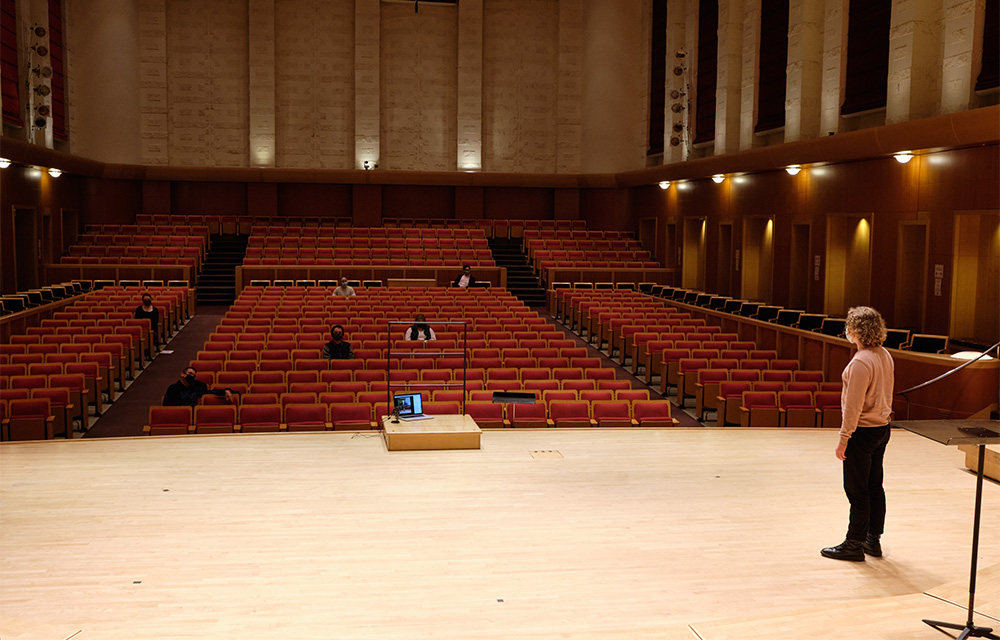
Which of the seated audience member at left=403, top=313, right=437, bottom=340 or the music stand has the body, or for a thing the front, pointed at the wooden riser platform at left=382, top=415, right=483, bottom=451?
the seated audience member

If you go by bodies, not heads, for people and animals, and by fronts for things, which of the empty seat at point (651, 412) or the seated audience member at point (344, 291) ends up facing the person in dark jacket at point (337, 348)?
the seated audience member

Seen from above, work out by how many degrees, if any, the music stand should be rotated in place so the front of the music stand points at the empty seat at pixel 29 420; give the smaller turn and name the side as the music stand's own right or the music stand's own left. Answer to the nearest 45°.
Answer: approximately 90° to the music stand's own right

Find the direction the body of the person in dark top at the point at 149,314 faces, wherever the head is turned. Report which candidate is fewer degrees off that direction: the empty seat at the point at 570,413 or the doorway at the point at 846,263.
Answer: the empty seat

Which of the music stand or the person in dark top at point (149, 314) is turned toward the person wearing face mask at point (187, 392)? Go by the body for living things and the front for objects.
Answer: the person in dark top

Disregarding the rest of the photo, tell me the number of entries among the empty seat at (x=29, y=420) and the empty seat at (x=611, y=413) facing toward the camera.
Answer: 2

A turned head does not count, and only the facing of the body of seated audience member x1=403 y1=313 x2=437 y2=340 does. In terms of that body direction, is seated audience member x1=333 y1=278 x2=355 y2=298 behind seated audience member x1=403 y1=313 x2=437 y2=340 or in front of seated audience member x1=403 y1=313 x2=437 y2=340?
behind

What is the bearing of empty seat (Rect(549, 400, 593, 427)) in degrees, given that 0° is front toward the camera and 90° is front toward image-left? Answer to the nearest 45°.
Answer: approximately 0°
